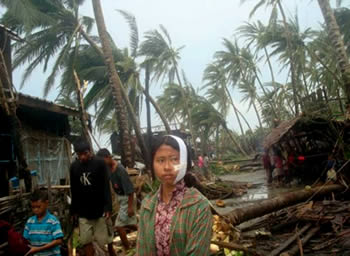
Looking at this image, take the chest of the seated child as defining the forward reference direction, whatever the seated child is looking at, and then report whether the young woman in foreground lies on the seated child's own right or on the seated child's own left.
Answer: on the seated child's own left

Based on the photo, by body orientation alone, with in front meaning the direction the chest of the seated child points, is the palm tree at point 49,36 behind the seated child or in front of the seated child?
behind

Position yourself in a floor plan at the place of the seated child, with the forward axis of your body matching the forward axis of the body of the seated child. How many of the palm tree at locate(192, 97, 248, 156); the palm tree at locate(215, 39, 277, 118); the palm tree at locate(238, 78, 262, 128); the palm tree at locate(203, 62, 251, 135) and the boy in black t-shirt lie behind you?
5

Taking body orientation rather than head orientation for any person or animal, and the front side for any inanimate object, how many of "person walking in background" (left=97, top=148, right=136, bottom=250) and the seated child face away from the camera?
0

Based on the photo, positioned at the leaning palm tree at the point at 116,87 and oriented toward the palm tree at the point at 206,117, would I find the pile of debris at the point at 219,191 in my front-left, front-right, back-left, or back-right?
front-right

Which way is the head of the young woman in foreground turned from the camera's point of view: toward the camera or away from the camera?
toward the camera
